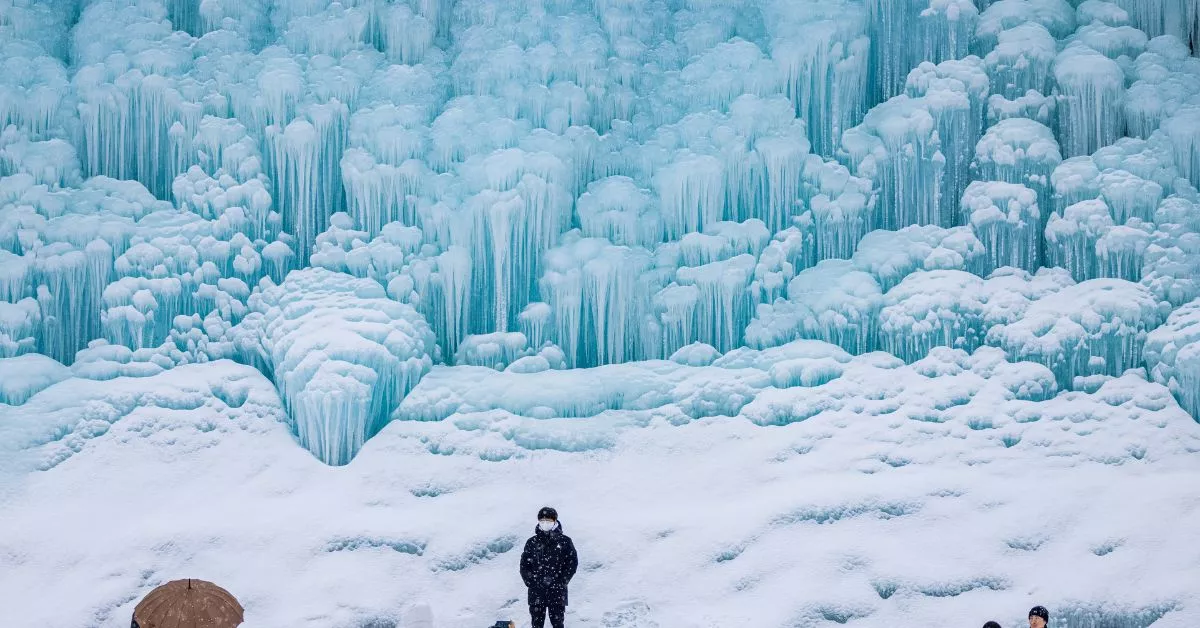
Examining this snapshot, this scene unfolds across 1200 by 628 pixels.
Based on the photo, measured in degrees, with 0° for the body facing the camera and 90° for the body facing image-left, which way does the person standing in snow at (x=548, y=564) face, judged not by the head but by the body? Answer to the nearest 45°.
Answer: approximately 0°

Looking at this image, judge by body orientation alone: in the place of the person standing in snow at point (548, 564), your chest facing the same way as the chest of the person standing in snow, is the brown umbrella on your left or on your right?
on your right
